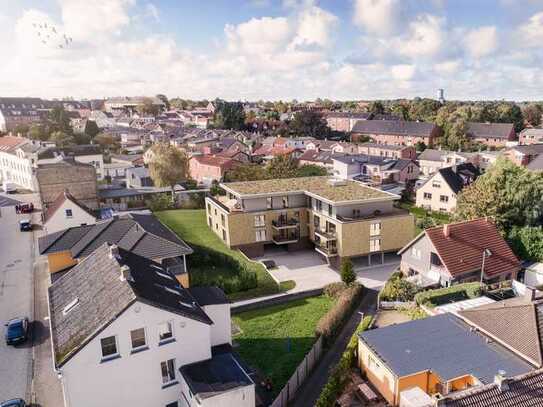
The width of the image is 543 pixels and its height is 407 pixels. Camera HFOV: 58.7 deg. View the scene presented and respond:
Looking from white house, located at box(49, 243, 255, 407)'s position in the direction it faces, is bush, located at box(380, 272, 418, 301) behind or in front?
behind

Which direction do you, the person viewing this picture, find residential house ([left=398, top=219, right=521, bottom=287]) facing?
facing the viewer and to the left of the viewer

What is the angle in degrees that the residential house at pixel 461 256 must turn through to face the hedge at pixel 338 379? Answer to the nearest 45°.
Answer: approximately 45° to its left

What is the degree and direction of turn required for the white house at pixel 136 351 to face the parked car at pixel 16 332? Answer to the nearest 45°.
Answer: approximately 45° to its right

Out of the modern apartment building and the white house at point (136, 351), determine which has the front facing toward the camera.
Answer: the modern apartment building

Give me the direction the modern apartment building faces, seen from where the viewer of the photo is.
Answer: facing the viewer

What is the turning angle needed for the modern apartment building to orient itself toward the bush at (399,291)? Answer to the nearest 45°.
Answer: approximately 45° to its left

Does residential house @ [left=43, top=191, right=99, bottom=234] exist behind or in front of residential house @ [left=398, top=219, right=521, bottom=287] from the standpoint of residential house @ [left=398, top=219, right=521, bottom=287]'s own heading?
in front

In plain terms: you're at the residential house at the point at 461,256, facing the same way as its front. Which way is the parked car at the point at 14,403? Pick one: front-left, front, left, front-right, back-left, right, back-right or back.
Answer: front

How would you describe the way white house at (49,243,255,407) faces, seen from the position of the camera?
facing to the left of the viewer

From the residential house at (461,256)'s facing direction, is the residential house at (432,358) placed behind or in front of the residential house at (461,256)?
in front

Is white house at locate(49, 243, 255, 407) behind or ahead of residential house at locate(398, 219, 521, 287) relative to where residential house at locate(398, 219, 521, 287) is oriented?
ahead

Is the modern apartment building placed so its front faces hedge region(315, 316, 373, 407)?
yes

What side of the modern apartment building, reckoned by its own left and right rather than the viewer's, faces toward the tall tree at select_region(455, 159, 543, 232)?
left

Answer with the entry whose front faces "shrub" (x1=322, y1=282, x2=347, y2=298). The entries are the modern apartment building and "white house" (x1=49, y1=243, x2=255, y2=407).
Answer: the modern apartment building

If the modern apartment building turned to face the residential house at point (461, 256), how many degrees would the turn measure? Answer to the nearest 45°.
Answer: approximately 45° to its left
